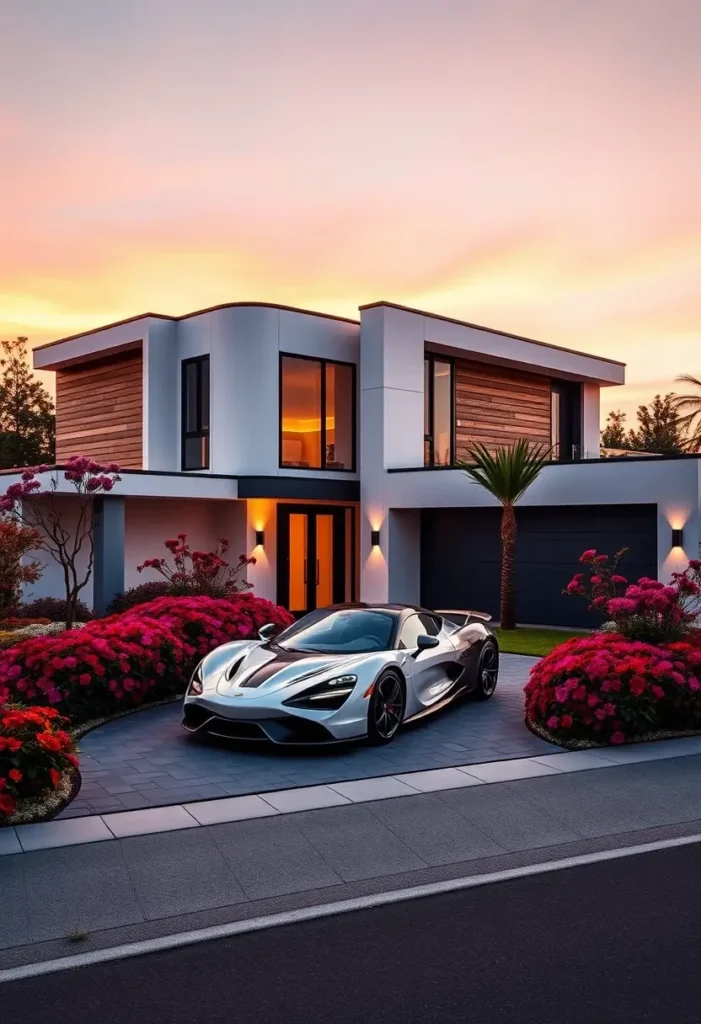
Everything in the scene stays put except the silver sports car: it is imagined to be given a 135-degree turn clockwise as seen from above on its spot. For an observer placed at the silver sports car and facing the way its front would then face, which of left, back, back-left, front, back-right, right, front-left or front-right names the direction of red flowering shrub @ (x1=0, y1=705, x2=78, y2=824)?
back-left

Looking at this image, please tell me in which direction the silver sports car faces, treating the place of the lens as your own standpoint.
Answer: facing the viewer and to the left of the viewer

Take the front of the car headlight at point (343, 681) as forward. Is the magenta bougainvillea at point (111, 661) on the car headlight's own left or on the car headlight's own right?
on the car headlight's own right

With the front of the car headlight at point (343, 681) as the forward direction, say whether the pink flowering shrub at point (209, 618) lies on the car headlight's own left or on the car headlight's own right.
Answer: on the car headlight's own right

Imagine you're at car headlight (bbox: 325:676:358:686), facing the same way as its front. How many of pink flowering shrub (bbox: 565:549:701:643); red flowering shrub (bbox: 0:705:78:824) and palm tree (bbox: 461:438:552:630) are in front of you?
1

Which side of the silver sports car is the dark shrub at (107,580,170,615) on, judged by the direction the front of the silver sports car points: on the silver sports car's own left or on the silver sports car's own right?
on the silver sports car's own right

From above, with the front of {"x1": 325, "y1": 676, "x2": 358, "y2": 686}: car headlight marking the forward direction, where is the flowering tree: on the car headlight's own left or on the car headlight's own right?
on the car headlight's own right

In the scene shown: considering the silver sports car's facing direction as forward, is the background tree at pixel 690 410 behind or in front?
behind

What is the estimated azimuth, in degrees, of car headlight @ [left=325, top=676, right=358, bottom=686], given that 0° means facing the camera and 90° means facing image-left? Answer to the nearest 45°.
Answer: approximately 45°

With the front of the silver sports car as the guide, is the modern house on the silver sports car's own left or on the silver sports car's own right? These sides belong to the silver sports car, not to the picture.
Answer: on the silver sports car's own right

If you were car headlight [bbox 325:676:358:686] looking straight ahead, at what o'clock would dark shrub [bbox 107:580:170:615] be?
The dark shrub is roughly at 4 o'clock from the car headlight.

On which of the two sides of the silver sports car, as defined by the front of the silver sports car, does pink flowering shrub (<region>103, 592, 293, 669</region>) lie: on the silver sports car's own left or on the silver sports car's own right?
on the silver sports car's own right

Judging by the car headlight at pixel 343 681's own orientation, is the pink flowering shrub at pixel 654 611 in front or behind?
behind

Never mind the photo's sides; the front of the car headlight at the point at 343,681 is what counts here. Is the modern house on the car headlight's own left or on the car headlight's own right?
on the car headlight's own right
